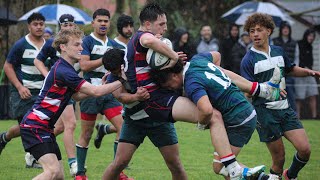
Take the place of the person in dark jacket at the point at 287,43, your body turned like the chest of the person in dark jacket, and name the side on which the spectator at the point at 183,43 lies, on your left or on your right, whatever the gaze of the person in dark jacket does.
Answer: on your right

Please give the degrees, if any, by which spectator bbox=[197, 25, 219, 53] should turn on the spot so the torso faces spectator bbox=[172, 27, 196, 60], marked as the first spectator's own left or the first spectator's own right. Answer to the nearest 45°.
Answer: approximately 45° to the first spectator's own right

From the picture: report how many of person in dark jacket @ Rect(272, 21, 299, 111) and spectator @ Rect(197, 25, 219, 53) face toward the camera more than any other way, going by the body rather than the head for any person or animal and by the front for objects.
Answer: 2

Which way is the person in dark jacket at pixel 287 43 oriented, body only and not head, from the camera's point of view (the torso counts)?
toward the camera

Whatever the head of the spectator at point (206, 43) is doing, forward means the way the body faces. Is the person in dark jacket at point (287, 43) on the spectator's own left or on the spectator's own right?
on the spectator's own left

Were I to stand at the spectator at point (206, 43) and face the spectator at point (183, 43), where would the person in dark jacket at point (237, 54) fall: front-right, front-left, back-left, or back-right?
back-left

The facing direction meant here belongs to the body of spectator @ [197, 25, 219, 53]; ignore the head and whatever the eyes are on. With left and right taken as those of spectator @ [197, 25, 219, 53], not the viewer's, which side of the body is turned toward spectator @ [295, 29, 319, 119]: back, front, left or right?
left
